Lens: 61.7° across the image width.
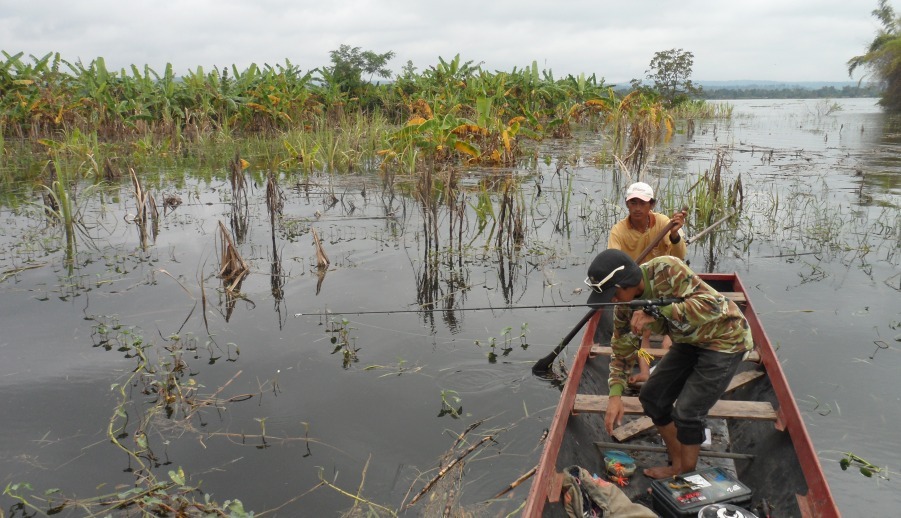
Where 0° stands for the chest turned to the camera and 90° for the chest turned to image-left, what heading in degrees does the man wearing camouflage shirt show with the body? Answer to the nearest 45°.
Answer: approximately 90°

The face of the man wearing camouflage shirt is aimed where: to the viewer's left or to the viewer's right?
to the viewer's left
